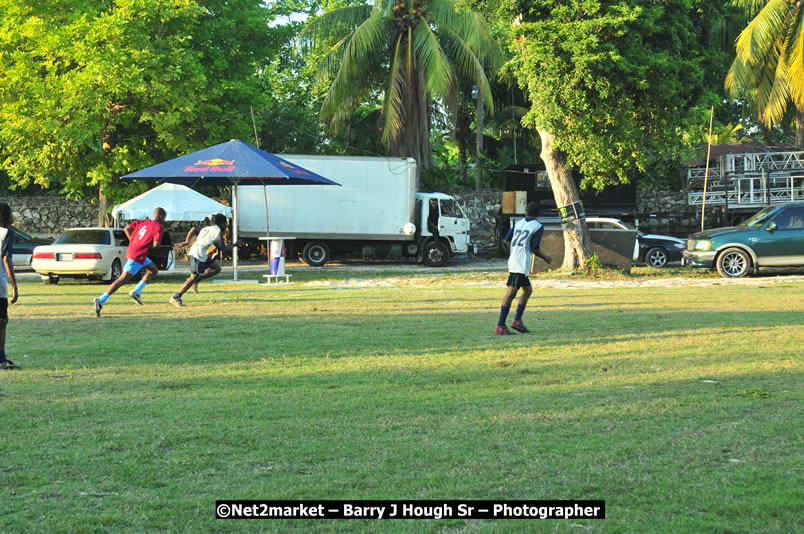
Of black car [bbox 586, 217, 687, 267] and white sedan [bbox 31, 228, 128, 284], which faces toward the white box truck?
the white sedan

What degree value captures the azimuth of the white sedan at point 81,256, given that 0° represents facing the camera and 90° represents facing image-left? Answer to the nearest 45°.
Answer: approximately 225°

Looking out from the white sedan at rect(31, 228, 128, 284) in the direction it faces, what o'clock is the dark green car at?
The dark green car is roughly at 2 o'clock from the white sedan.

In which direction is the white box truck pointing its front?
to the viewer's right

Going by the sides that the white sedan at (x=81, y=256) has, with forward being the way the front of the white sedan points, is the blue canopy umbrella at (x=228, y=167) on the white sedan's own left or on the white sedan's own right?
on the white sedan's own right

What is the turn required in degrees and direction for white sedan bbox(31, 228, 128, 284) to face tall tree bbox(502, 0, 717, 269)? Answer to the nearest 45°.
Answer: approximately 45° to its right

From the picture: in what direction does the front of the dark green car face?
to the viewer's left

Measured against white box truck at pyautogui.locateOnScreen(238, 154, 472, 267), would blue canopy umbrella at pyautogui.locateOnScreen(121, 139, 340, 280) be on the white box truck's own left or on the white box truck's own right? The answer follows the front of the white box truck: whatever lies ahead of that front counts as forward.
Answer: on the white box truck's own right
